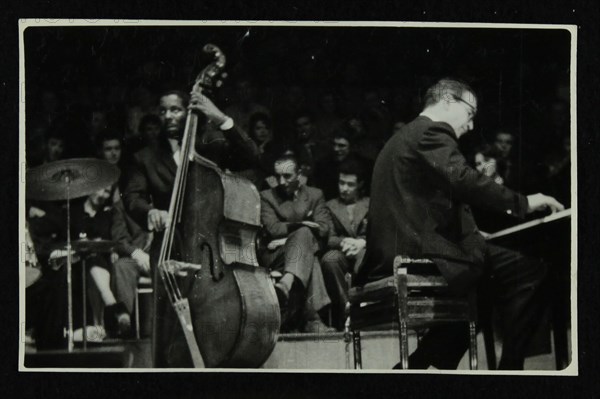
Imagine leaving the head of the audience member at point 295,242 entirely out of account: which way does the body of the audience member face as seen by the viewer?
toward the camera

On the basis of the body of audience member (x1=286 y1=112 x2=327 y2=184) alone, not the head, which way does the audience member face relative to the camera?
toward the camera

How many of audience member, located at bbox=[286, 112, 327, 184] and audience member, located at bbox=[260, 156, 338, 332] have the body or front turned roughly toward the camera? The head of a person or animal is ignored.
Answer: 2
